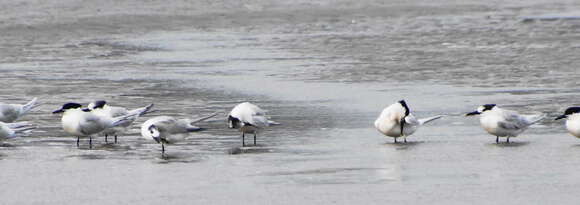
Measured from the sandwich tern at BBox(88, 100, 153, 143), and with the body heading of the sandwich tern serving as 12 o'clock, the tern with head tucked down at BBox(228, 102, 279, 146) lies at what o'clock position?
The tern with head tucked down is roughly at 7 o'clock from the sandwich tern.

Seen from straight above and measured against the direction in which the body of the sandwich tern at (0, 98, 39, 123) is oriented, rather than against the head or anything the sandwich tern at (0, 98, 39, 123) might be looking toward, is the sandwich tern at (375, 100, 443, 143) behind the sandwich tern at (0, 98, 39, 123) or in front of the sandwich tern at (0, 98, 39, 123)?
behind

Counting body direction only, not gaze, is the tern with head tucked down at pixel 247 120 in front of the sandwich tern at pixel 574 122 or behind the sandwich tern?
in front

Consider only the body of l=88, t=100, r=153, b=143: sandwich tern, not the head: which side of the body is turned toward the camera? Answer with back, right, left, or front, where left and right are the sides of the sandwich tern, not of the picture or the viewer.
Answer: left

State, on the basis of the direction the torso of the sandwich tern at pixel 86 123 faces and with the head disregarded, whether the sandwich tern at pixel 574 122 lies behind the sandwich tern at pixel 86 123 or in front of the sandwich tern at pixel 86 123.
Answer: behind

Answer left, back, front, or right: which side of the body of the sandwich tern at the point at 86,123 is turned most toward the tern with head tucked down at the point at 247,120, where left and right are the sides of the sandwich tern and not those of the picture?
back

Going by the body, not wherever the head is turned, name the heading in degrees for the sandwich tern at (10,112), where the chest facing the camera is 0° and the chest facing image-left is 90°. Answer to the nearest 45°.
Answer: approximately 90°

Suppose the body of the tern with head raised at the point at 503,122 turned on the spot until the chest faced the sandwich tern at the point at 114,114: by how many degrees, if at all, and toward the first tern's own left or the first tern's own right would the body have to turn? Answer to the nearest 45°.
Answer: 0° — it already faces it

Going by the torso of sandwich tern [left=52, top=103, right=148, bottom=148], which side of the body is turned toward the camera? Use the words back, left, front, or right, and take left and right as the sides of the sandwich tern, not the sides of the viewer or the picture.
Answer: left

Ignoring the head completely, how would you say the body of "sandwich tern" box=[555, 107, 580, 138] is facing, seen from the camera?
to the viewer's left

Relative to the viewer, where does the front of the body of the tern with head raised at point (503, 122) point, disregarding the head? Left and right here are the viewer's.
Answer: facing to the left of the viewer

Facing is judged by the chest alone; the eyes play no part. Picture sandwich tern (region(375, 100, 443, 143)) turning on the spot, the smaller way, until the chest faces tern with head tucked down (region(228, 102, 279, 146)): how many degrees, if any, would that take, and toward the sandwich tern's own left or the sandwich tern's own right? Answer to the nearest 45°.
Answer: approximately 45° to the sandwich tern's own right
